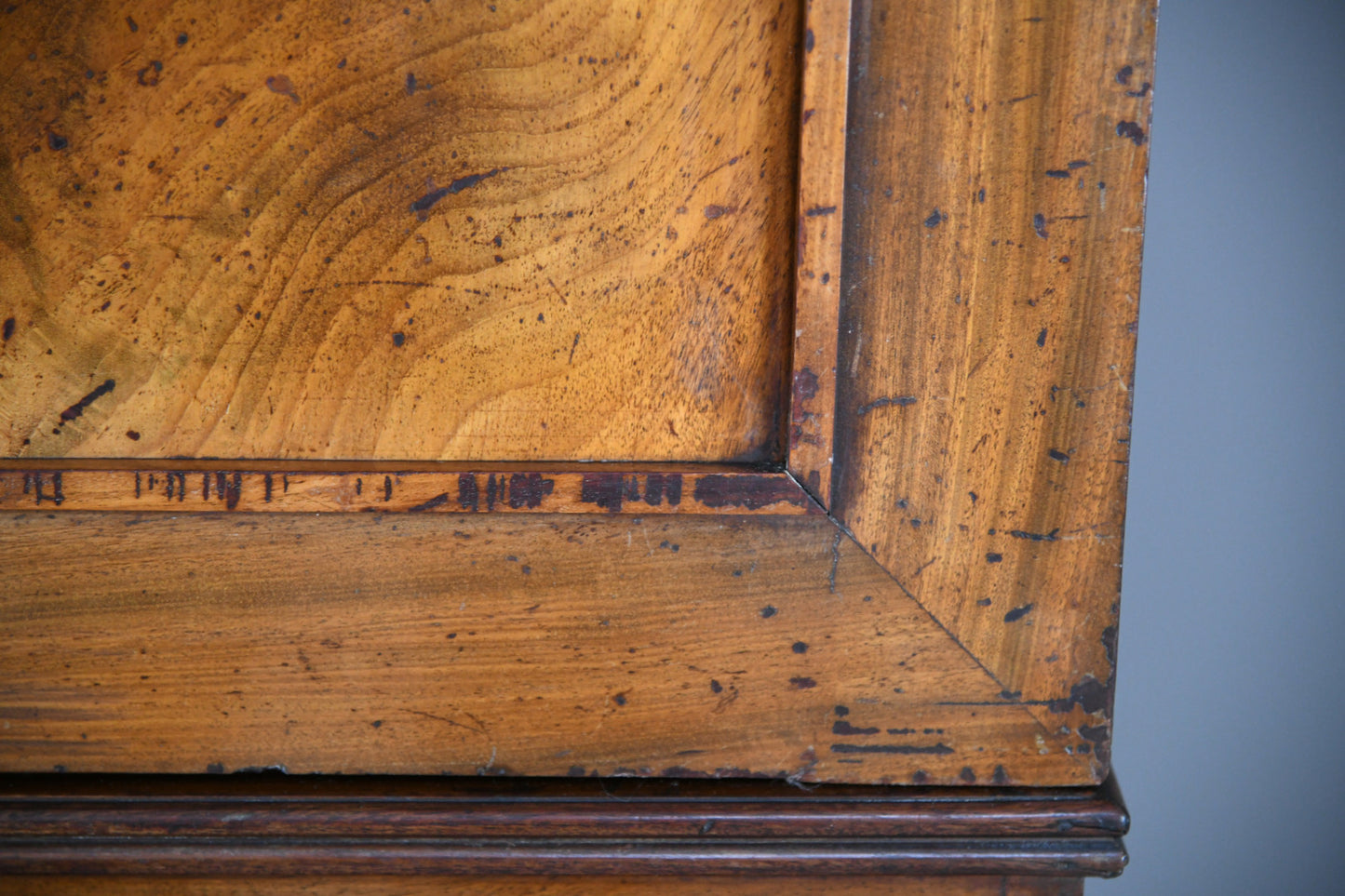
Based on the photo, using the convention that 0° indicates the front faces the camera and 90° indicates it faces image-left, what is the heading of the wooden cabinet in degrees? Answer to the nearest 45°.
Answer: approximately 0°
